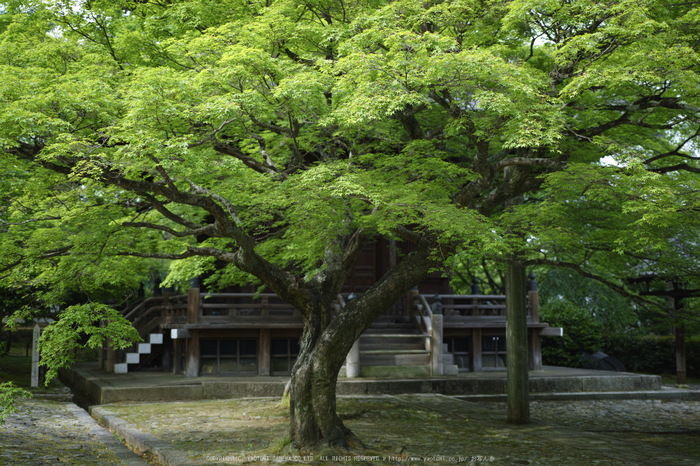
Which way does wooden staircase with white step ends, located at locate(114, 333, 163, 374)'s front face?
to the viewer's left

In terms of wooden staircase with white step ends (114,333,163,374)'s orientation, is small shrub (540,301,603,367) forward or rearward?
rearward

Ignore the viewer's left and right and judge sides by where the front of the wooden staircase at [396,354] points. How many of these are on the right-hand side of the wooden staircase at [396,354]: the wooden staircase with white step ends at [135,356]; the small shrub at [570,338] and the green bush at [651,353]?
1

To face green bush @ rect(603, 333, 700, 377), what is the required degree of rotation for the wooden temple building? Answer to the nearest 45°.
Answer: approximately 135° to its left

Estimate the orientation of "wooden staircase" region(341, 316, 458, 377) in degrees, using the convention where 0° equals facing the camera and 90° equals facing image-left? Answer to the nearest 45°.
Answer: approximately 0°

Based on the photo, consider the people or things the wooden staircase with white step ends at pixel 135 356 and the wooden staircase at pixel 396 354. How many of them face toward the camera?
1

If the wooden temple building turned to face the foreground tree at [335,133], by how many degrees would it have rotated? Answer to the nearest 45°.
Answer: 0° — it already faces it

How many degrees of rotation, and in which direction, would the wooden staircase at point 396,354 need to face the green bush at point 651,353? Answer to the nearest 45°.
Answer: approximately 135° to its left

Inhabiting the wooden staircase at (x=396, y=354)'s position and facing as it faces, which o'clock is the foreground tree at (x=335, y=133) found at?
The foreground tree is roughly at 12 o'clock from the wooden staircase.

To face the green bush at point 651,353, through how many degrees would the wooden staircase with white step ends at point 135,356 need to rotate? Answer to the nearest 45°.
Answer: approximately 180°
